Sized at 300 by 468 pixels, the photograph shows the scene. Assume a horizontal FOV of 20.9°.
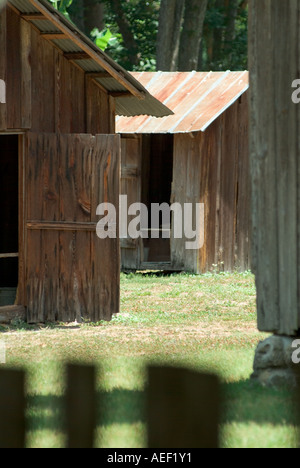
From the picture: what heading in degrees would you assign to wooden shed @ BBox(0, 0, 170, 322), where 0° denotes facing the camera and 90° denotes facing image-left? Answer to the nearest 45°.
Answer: approximately 0°

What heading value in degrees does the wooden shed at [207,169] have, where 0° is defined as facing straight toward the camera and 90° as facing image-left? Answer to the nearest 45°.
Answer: approximately 45°

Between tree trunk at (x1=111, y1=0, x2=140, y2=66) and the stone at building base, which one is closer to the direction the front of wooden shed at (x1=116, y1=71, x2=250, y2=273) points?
the stone at building base

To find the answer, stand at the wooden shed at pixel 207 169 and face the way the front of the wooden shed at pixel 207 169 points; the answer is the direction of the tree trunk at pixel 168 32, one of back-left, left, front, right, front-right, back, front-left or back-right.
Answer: back-right

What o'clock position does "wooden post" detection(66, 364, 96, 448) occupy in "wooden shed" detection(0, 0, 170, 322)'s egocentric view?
The wooden post is roughly at 12 o'clock from the wooden shed.

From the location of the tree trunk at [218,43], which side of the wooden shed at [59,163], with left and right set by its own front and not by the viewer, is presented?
back

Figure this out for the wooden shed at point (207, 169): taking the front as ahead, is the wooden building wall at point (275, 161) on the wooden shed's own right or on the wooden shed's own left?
on the wooden shed's own left

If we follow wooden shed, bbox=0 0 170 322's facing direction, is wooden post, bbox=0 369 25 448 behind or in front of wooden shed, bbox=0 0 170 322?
in front

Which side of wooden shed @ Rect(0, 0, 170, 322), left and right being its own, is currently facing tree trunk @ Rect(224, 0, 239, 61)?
back
